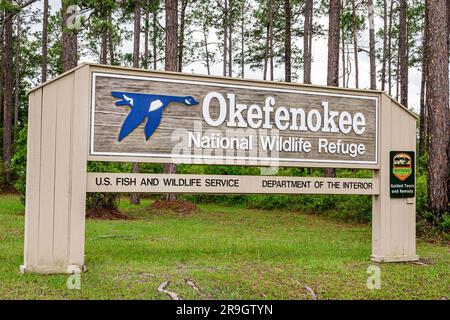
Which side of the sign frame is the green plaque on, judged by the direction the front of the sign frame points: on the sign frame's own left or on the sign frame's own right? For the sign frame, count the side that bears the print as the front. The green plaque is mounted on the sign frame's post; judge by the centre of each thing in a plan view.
on the sign frame's own left

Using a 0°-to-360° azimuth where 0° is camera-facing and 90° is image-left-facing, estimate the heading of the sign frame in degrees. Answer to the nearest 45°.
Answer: approximately 0°
